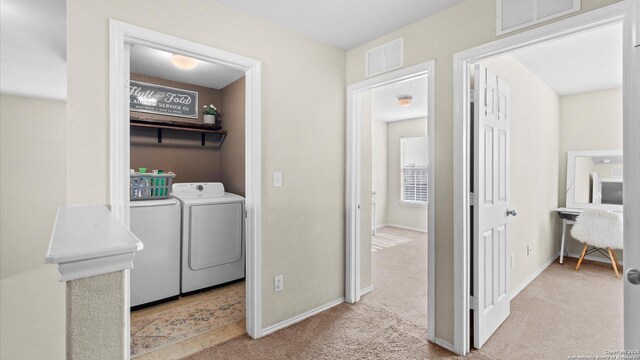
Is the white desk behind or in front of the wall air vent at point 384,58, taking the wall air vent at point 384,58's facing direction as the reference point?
behind

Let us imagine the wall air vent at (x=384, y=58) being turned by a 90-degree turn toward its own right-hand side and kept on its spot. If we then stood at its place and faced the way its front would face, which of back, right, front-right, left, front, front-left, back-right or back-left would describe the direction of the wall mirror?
right

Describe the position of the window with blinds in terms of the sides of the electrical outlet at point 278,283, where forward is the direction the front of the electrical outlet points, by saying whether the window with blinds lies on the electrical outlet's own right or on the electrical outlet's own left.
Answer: on the electrical outlet's own left

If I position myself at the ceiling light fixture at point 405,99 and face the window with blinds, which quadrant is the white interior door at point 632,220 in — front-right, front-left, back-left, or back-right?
back-right

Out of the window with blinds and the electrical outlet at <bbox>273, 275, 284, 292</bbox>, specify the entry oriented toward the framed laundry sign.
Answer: the window with blinds
